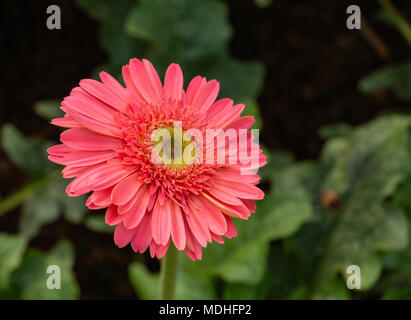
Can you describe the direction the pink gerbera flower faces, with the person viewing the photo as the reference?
facing the viewer

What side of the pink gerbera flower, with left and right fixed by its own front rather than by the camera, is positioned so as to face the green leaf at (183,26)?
back

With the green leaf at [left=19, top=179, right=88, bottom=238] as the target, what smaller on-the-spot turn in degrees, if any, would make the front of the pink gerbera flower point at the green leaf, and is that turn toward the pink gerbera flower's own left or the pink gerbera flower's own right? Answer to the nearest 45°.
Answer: approximately 180°

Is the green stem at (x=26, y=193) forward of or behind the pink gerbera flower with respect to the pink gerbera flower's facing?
behind

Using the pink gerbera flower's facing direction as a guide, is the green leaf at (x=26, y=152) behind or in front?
behind
